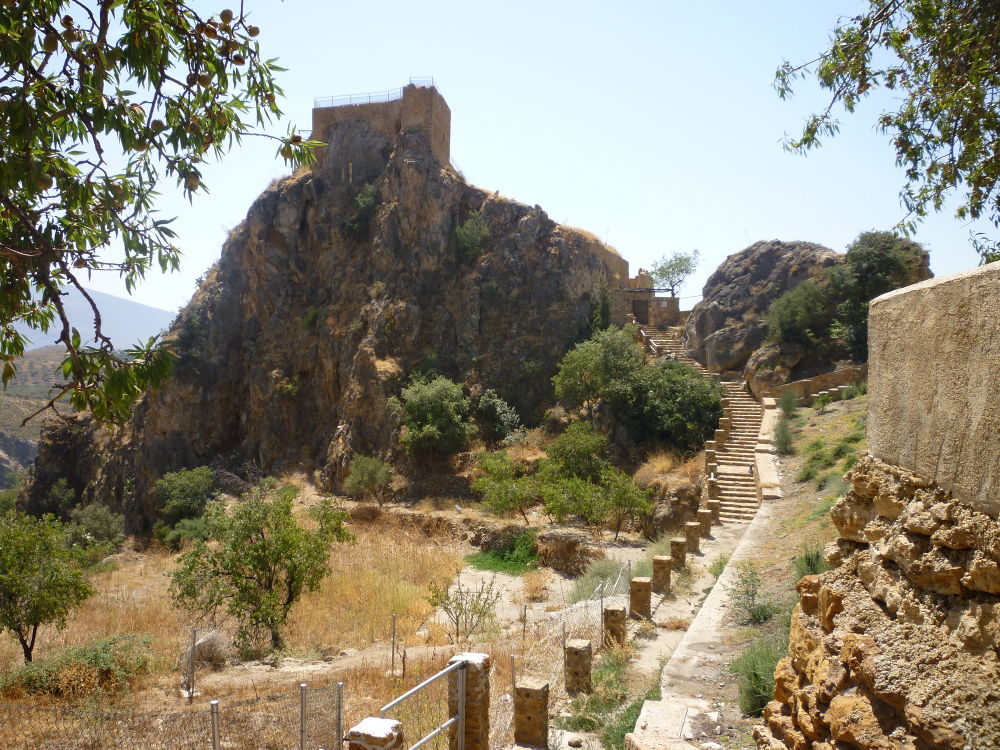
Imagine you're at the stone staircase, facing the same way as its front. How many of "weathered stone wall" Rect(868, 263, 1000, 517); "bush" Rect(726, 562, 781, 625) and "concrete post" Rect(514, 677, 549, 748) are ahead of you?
3

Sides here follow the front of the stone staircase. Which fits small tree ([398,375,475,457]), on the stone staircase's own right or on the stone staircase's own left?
on the stone staircase's own right

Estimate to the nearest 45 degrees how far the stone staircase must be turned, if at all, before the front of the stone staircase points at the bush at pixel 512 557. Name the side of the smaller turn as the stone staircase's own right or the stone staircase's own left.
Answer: approximately 45° to the stone staircase's own right

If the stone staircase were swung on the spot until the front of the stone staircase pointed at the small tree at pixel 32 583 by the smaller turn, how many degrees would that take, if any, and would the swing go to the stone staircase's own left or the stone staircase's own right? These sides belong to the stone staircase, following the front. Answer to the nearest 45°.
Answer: approximately 45° to the stone staircase's own right

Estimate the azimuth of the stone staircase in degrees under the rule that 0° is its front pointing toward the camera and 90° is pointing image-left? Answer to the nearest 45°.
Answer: approximately 0°

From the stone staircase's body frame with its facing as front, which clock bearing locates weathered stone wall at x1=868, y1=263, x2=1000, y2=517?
The weathered stone wall is roughly at 12 o'clock from the stone staircase.

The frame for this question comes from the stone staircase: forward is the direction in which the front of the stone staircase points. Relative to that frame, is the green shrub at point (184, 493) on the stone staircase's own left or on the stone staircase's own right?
on the stone staircase's own right

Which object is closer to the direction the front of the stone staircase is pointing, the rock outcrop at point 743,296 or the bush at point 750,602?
the bush

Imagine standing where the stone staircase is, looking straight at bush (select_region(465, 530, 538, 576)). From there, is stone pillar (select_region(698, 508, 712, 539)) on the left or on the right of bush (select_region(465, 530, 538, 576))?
left

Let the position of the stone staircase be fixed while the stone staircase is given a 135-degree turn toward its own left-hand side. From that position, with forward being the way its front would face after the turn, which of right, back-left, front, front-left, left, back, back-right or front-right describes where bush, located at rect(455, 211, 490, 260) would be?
left

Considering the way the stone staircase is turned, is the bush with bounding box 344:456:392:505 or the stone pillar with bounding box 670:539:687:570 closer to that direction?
the stone pillar
